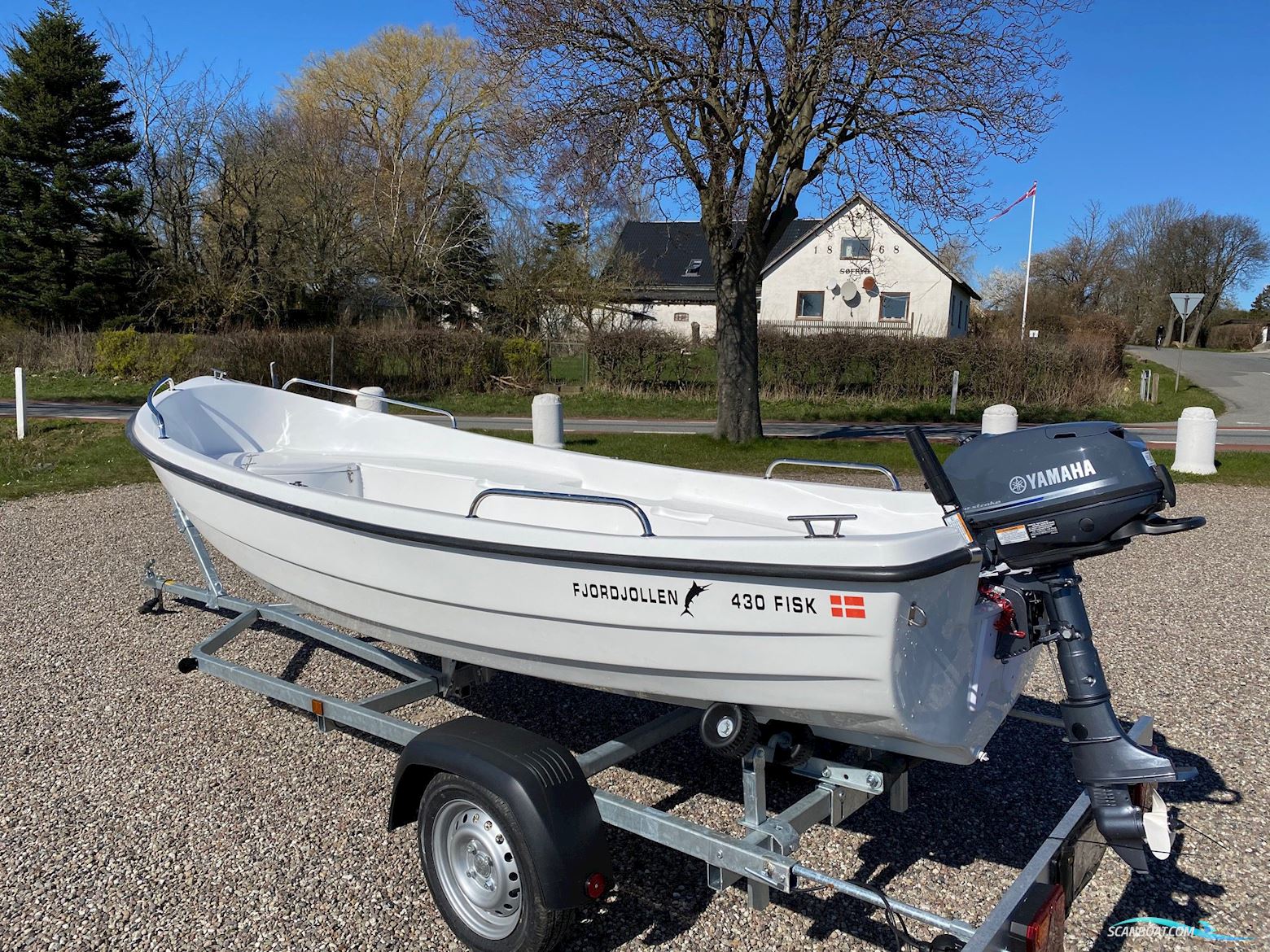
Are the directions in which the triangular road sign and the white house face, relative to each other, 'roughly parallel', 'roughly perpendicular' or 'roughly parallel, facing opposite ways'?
roughly parallel, facing opposite ways

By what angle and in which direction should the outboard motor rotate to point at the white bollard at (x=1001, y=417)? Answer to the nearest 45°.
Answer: approximately 90° to its right

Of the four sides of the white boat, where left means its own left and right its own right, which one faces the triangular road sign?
right

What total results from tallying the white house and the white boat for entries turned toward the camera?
1

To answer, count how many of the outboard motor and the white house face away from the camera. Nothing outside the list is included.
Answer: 0

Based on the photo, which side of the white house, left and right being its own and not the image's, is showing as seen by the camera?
front

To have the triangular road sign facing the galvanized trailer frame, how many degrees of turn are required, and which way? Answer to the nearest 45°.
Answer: approximately 180°

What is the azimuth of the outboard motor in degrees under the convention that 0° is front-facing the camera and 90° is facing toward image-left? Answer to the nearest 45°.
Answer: approximately 90°

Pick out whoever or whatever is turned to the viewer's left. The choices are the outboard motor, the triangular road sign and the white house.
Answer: the outboard motor

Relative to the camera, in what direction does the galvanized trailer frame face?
facing away from the viewer and to the left of the viewer

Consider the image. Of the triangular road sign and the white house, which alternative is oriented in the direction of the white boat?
the white house

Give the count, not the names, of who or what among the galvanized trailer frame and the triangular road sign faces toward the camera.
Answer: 0

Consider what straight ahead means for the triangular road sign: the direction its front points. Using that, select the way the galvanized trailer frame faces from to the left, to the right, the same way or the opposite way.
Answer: to the left

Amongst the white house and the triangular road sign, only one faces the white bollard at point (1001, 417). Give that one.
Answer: the white house

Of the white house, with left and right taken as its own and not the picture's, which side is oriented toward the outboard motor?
front

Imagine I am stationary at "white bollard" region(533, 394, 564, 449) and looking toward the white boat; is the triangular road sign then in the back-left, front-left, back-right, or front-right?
back-left
